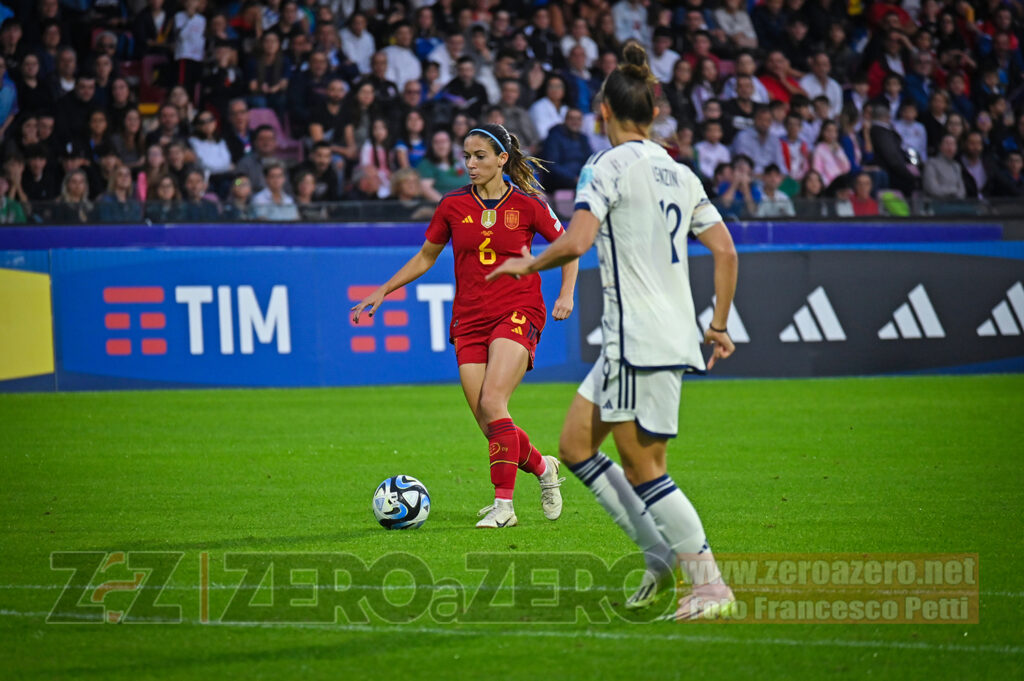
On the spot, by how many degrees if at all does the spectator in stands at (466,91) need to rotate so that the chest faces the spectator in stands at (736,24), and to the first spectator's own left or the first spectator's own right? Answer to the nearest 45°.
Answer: approximately 135° to the first spectator's own left

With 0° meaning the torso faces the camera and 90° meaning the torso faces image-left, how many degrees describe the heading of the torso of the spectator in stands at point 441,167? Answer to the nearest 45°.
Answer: approximately 0°

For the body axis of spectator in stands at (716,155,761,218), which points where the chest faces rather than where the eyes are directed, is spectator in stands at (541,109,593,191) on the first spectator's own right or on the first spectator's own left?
on the first spectator's own right

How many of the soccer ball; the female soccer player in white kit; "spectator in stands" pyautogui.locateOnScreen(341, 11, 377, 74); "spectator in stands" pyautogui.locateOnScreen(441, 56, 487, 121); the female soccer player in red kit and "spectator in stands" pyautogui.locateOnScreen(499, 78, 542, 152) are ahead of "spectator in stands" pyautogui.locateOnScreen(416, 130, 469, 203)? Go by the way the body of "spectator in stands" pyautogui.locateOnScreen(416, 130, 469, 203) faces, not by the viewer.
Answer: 3

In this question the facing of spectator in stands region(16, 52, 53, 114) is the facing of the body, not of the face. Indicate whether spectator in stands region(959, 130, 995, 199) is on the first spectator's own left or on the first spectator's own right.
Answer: on the first spectator's own left

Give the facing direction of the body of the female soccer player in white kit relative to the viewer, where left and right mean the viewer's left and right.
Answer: facing away from the viewer and to the left of the viewer

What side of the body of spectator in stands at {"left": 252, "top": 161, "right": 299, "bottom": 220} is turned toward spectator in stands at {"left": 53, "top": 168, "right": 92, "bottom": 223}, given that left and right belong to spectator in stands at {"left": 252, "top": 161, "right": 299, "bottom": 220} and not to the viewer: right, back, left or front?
right
